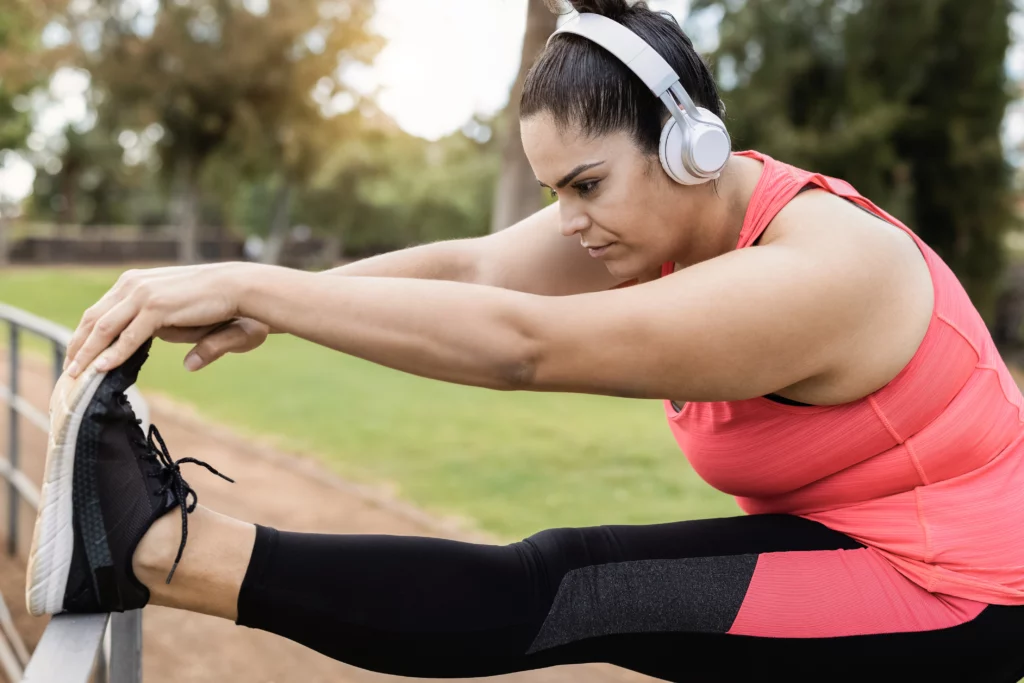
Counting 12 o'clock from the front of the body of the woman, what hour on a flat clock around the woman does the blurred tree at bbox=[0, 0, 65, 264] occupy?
The blurred tree is roughly at 2 o'clock from the woman.

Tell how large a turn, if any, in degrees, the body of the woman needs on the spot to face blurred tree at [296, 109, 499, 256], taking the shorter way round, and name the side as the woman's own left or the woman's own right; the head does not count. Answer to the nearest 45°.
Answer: approximately 90° to the woman's own right

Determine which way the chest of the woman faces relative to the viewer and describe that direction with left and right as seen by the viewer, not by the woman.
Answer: facing to the left of the viewer
